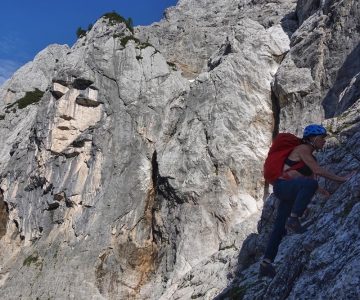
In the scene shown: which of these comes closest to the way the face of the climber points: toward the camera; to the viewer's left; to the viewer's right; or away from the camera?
to the viewer's right

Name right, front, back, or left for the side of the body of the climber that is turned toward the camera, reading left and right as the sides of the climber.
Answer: right
